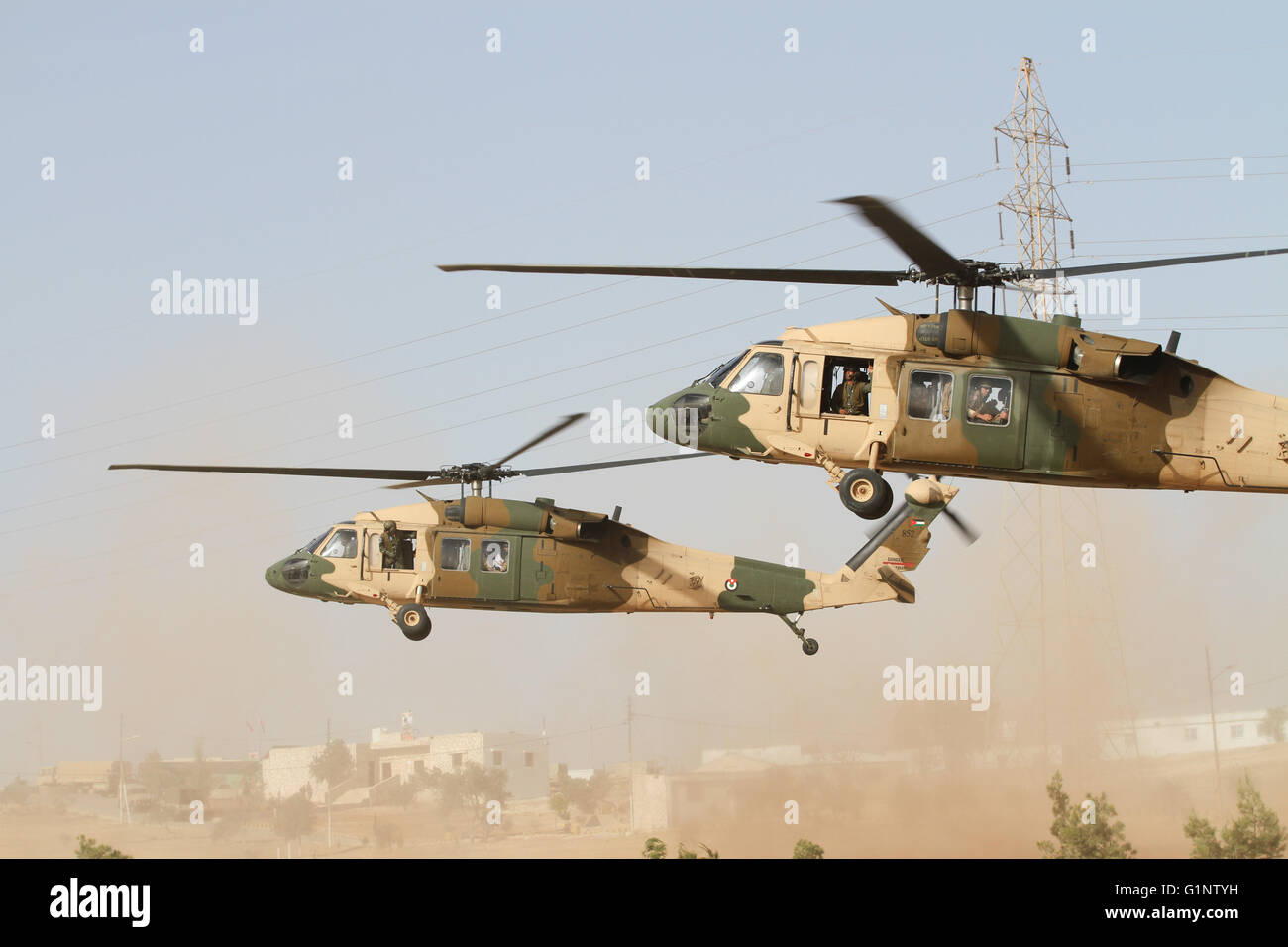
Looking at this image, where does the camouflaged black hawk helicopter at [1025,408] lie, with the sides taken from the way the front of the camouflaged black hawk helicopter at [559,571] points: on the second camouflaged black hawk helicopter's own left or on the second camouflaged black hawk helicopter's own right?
on the second camouflaged black hawk helicopter's own left

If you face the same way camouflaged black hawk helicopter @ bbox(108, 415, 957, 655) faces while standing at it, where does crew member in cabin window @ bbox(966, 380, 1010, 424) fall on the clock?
The crew member in cabin window is roughly at 8 o'clock from the camouflaged black hawk helicopter.

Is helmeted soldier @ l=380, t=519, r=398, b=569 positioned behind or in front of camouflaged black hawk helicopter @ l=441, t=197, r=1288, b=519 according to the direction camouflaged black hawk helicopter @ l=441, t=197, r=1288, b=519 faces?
in front

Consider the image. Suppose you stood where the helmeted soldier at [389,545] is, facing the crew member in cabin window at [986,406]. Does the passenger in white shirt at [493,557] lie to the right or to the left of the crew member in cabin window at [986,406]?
left

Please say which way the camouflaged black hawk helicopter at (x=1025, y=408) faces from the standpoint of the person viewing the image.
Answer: facing to the left of the viewer

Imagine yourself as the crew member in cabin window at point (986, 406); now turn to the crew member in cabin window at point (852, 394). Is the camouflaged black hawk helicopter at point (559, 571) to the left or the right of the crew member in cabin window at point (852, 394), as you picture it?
right

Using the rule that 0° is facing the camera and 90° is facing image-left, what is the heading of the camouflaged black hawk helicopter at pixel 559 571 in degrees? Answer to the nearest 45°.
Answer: approximately 90°

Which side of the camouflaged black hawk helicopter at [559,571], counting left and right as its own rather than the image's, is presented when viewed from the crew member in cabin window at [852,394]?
left

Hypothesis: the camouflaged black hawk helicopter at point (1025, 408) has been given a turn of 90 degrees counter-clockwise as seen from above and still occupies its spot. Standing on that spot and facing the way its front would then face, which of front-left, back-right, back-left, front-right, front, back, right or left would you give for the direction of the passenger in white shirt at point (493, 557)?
back-right

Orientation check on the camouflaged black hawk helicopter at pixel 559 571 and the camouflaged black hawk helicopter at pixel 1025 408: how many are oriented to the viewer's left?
2

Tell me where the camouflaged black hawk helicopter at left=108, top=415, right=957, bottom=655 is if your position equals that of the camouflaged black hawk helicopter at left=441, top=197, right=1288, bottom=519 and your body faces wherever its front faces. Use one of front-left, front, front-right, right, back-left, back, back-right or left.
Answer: front-right
